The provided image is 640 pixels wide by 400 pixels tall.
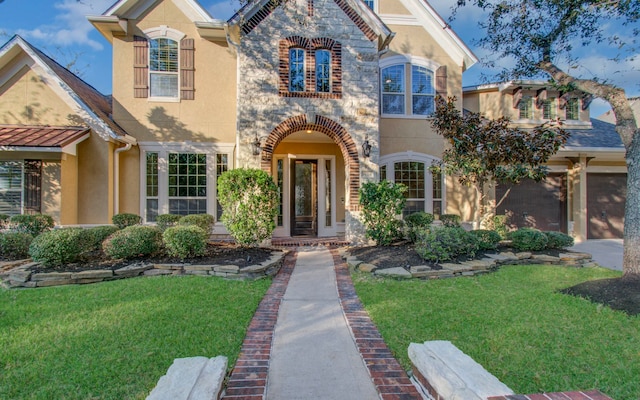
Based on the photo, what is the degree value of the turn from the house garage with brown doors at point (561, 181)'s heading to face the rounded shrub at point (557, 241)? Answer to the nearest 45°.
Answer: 0° — it already faces it

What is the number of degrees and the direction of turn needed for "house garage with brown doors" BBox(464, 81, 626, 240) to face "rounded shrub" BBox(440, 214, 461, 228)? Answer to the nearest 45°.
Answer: approximately 45° to its right

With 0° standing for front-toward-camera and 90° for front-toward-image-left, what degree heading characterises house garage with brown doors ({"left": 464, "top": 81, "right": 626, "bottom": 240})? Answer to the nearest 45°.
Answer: approximately 0°

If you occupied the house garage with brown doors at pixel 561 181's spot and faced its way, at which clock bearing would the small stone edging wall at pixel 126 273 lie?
The small stone edging wall is roughly at 1 o'clock from the house garage with brown doors.

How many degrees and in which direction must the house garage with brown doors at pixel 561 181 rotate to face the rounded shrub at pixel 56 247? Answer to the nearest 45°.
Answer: approximately 45° to its right

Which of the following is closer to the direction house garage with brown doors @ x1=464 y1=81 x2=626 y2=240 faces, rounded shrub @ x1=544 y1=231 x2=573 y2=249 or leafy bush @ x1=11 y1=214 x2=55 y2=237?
the rounded shrub

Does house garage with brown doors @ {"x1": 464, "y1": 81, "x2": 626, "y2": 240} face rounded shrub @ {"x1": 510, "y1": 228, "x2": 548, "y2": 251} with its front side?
yes

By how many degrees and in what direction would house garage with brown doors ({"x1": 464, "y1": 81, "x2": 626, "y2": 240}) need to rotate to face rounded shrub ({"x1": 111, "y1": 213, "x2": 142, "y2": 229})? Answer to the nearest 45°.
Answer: approximately 45° to its right

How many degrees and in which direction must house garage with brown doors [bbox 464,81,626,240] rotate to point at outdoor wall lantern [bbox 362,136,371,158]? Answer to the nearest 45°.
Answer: approximately 45° to its right

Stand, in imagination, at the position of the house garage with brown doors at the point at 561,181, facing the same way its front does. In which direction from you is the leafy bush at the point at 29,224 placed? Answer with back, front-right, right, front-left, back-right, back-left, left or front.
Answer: front-right
